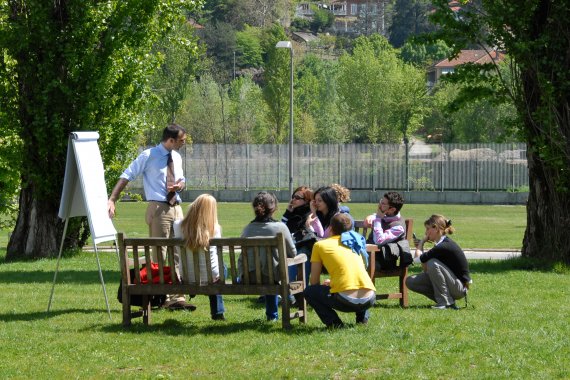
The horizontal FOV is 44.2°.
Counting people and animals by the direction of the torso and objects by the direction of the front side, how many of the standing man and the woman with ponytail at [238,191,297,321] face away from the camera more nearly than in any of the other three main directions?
1

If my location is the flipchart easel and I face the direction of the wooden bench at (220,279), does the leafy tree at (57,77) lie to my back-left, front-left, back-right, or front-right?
back-left

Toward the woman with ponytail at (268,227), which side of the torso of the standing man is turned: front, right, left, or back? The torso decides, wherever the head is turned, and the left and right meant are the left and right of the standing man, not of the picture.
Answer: front

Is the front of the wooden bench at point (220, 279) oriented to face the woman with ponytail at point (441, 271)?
no

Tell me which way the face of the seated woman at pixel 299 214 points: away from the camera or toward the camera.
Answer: toward the camera

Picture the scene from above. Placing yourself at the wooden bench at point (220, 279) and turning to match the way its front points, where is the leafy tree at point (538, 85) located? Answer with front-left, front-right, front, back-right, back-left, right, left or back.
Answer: front-right

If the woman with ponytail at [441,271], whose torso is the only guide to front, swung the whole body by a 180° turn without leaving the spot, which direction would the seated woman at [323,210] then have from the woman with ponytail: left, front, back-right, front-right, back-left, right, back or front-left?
back

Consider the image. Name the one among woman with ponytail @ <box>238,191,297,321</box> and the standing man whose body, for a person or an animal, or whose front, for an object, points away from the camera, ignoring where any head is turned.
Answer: the woman with ponytail

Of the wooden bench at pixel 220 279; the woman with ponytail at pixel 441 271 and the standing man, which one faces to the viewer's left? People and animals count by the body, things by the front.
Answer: the woman with ponytail

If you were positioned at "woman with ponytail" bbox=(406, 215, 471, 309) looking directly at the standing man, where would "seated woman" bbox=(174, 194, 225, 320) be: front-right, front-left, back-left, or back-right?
front-left

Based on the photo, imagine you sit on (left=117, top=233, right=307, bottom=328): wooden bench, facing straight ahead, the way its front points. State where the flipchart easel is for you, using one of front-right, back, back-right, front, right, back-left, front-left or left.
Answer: front-left

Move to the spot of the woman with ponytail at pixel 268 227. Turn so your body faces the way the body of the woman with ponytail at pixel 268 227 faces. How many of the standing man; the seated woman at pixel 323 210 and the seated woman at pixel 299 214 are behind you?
0

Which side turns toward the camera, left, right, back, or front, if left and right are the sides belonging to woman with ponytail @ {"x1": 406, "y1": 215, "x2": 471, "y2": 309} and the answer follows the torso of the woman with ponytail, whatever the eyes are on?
left

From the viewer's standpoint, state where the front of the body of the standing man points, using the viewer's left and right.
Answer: facing the viewer and to the right of the viewer

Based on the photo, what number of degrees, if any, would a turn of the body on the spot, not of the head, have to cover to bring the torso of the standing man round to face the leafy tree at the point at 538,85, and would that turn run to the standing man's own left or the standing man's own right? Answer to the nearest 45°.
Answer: approximately 90° to the standing man's own left

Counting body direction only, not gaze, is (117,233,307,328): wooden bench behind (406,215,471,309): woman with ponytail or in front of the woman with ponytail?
in front

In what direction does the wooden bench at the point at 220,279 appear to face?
away from the camera

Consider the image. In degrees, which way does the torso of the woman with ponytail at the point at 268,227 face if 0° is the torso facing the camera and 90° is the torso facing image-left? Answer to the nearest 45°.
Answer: approximately 180°

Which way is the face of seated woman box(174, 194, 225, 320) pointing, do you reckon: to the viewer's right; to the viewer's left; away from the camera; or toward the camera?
away from the camera

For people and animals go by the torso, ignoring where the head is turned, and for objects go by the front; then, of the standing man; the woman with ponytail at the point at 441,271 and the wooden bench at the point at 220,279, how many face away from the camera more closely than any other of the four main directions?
1

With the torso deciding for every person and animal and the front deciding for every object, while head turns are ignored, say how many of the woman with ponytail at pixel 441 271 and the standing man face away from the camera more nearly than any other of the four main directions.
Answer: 0
